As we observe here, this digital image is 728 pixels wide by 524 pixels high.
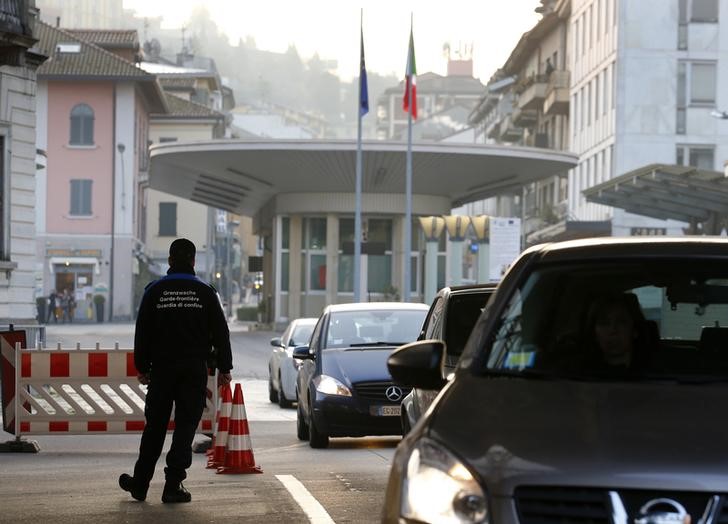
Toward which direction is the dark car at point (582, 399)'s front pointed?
toward the camera

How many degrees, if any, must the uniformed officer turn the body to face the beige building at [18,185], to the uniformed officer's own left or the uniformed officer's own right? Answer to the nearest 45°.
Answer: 0° — they already face it

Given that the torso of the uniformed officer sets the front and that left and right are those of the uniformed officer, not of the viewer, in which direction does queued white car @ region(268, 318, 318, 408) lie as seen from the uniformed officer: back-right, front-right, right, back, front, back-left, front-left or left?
front

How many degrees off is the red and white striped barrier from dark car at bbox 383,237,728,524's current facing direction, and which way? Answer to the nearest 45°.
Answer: approximately 135° to its right

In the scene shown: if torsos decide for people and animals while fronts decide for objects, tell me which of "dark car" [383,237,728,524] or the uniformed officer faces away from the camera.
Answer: the uniformed officer

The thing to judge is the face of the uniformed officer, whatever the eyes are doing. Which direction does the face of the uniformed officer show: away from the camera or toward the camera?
away from the camera

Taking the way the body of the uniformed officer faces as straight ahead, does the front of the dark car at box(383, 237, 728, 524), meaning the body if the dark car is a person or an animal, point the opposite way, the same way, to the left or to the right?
the opposite way

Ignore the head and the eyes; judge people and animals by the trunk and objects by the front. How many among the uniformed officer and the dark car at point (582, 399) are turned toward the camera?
1

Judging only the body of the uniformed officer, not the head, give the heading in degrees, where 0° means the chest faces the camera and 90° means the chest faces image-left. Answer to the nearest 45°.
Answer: approximately 180°
